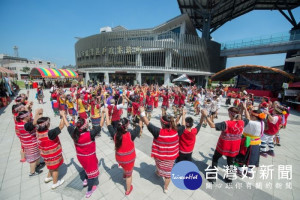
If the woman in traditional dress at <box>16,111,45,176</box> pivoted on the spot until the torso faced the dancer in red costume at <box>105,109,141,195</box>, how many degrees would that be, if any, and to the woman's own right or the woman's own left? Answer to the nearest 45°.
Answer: approximately 90° to the woman's own right

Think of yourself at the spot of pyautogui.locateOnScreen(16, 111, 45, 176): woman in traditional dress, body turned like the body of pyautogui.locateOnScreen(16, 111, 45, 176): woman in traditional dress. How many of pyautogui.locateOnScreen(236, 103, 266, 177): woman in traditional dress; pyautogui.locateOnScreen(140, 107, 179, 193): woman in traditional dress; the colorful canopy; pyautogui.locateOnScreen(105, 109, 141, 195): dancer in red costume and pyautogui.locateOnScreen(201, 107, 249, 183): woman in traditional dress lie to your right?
4

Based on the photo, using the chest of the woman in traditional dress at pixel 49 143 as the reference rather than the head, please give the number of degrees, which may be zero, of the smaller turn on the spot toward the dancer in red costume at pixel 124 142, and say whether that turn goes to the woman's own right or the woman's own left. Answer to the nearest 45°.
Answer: approximately 90° to the woman's own right

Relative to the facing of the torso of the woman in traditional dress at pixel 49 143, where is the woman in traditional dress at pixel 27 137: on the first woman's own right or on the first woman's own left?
on the first woman's own left

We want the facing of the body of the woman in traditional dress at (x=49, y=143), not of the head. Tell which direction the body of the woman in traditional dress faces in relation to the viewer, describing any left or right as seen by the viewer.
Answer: facing away from the viewer and to the right of the viewer

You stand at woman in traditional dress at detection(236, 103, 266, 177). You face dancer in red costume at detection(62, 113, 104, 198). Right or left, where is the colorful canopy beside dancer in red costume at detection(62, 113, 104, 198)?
right

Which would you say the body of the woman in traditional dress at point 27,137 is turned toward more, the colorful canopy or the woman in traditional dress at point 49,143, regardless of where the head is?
the colorful canopy

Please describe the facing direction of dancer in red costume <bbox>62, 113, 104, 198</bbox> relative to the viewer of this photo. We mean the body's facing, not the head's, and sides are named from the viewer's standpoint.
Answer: facing away from the viewer and to the right of the viewer

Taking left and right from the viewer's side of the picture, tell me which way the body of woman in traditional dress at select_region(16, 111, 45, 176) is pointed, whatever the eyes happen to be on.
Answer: facing away from the viewer and to the right of the viewer

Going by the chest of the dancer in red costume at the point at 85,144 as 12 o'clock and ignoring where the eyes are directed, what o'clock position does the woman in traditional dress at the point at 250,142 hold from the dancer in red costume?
The woman in traditional dress is roughly at 2 o'clock from the dancer in red costume.
